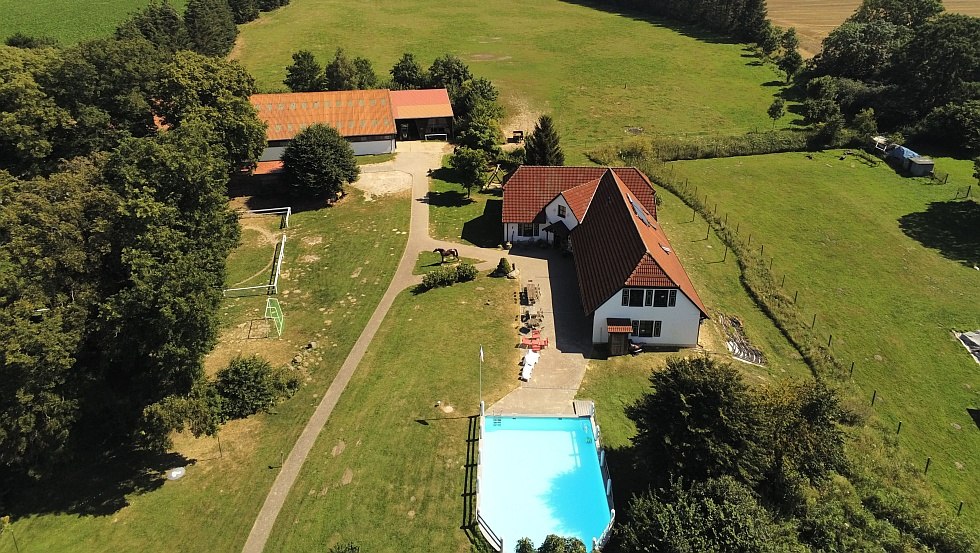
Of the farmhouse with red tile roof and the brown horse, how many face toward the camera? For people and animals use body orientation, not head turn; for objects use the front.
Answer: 1

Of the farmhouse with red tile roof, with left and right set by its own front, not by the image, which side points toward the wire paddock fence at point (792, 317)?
left

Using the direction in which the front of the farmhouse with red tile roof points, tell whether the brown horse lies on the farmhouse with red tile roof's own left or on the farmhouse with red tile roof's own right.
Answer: on the farmhouse with red tile roof's own right

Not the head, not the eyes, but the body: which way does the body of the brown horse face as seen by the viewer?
to the viewer's left

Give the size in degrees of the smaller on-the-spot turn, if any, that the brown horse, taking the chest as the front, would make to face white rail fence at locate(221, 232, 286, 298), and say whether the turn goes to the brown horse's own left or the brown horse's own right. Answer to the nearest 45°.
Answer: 0° — it already faces it

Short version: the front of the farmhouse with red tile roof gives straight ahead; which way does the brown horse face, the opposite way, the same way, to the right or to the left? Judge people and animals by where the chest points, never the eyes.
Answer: to the right

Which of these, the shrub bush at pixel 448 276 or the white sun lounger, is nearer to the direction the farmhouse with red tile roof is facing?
the white sun lounger

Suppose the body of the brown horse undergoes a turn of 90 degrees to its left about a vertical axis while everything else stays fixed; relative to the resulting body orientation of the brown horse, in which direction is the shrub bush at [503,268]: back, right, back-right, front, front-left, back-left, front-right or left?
front-left

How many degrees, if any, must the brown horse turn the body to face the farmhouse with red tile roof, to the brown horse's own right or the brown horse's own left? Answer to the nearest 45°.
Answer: approximately 135° to the brown horse's own left
